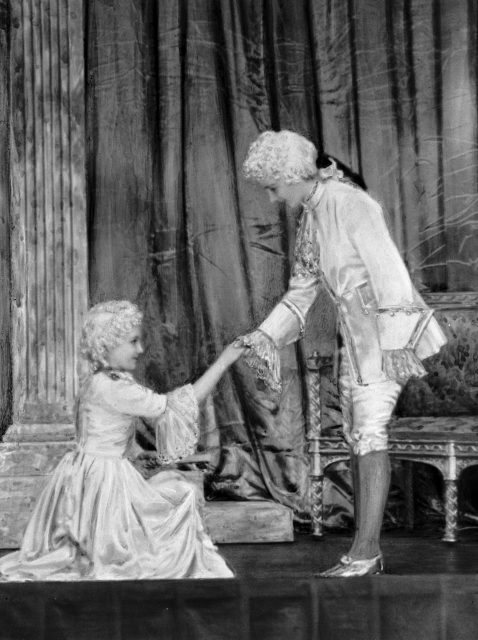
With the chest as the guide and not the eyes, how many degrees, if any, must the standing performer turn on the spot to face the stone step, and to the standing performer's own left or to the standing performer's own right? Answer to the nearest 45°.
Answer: approximately 45° to the standing performer's own right

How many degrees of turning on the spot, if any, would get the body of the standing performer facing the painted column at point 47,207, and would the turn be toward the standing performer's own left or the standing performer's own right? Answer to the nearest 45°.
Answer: approximately 45° to the standing performer's own right

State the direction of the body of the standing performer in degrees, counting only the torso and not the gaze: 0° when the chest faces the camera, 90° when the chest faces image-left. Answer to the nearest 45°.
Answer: approximately 90°
